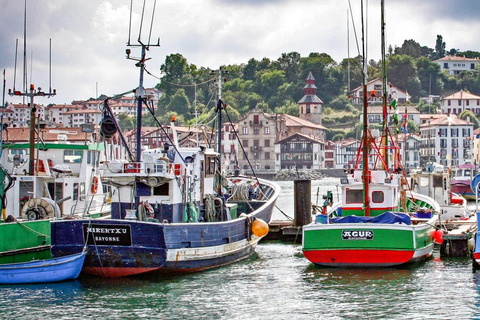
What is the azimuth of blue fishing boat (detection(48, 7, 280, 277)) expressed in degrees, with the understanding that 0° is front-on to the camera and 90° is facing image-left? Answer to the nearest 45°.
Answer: approximately 225°

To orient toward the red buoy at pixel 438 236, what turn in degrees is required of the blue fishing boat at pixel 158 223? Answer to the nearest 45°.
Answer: approximately 45° to its right

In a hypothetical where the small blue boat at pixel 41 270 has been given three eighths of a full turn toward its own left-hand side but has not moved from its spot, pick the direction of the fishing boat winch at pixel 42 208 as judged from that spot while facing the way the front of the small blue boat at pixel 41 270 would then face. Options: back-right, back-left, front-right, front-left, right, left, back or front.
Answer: front-right

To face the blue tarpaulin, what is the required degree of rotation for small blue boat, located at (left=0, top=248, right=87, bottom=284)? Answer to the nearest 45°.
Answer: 0° — it already faces it

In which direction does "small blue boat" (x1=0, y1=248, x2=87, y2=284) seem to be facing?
to the viewer's right
